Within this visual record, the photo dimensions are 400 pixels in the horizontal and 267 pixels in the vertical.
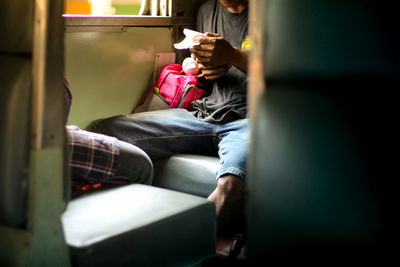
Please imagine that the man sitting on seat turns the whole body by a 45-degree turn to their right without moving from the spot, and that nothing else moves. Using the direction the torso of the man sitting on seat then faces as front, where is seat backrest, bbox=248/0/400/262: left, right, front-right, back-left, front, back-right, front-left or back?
left

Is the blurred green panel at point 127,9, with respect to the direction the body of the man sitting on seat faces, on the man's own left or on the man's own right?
on the man's own right

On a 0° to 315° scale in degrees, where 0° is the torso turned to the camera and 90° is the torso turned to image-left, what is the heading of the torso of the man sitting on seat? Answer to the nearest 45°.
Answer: approximately 45°
